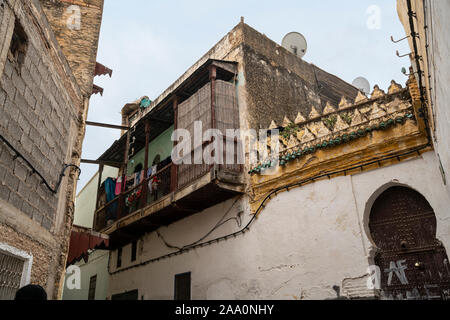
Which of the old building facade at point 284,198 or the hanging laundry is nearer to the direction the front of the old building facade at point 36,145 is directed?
the old building facade

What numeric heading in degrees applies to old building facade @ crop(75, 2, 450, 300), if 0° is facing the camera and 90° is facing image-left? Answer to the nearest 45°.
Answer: approximately 45°

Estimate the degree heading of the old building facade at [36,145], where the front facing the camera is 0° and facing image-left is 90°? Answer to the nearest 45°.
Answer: approximately 315°

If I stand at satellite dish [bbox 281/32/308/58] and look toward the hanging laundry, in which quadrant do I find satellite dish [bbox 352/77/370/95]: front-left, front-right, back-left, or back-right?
back-right
